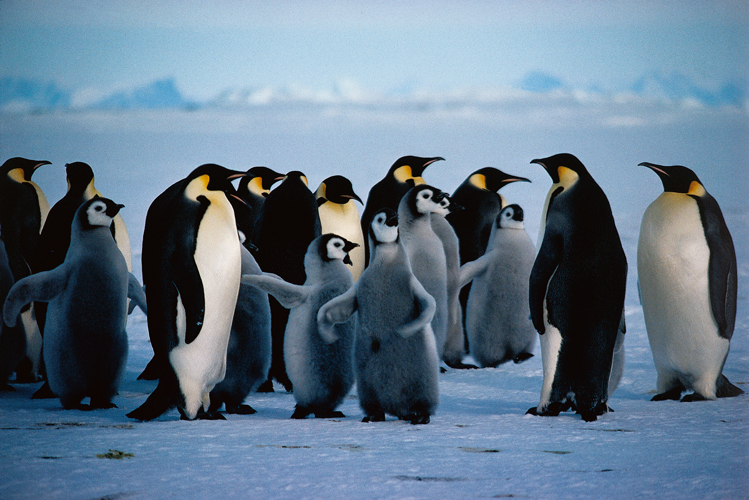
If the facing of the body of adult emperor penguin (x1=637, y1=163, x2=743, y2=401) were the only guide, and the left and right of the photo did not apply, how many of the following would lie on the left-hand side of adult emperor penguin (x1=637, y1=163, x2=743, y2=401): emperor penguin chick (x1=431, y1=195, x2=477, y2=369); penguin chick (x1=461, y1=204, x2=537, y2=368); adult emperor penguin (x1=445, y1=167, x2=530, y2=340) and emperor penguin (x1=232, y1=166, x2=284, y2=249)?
0

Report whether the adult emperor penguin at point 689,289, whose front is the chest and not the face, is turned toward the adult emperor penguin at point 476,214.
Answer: no

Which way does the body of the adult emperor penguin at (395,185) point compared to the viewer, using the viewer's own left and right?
facing to the right of the viewer

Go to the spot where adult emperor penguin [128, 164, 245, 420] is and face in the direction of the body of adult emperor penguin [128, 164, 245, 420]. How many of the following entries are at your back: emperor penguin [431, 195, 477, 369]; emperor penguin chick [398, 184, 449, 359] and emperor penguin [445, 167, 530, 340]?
0

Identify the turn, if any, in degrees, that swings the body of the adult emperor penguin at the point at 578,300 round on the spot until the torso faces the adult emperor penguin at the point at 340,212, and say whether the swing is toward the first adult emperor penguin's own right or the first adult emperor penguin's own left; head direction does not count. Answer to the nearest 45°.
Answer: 0° — it already faces it

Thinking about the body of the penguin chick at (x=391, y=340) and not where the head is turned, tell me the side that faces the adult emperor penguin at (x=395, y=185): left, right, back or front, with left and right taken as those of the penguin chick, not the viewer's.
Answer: back

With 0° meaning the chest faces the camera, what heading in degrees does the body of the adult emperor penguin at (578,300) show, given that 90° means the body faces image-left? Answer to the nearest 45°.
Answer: approximately 135°

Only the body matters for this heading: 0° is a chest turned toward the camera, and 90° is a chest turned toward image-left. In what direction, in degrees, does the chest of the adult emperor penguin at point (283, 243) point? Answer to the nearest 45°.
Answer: approximately 180°

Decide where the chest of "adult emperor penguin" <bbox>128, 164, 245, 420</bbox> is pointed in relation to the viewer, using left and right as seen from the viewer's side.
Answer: facing to the right of the viewer
